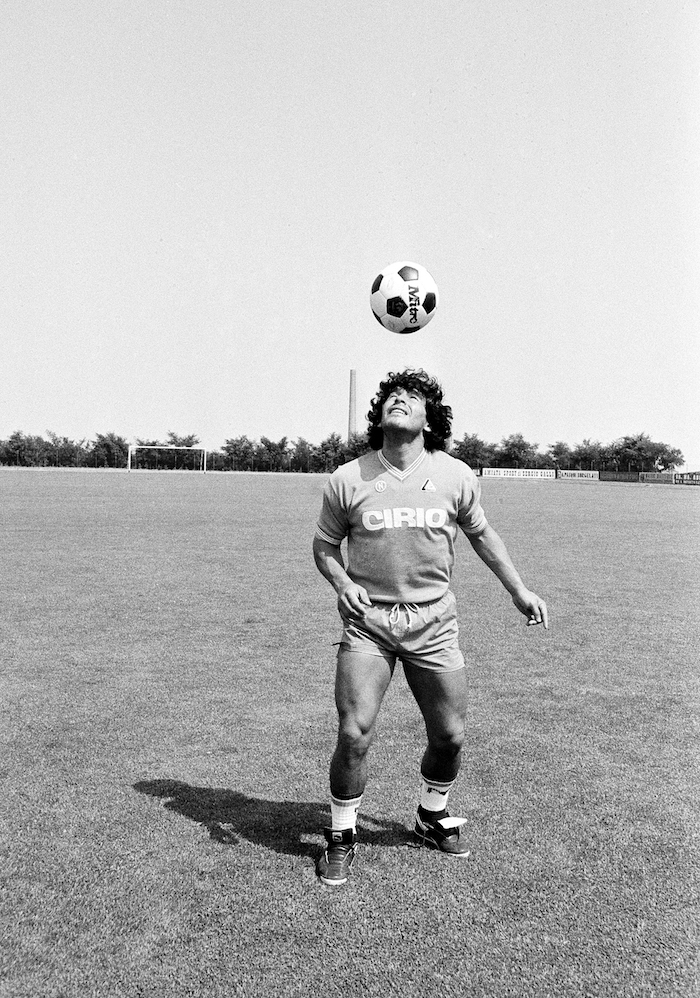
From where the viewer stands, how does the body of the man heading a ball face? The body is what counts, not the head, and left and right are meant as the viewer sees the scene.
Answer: facing the viewer

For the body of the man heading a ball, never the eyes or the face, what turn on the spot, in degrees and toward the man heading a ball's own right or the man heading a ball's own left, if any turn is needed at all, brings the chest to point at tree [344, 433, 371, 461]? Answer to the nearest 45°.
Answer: approximately 180°
